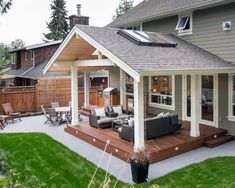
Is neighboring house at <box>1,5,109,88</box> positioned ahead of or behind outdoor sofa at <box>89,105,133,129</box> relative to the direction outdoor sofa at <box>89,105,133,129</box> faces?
behind

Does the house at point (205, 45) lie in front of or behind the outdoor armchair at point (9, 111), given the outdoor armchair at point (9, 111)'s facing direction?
in front

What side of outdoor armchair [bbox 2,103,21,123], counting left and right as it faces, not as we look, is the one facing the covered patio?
front

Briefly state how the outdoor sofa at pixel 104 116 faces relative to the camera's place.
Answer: facing the viewer and to the right of the viewer

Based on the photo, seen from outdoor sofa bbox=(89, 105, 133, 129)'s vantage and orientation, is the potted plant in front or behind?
in front

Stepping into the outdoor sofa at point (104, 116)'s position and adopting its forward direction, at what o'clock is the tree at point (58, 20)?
The tree is roughly at 7 o'clock from the outdoor sofa.

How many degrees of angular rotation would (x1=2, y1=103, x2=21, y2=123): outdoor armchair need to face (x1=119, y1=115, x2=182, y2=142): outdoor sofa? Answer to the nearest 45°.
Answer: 0° — it already faces it

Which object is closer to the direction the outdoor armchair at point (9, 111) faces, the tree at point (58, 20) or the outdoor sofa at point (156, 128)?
the outdoor sofa

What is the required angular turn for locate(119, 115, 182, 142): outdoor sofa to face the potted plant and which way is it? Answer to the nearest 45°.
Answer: approximately 135° to its left

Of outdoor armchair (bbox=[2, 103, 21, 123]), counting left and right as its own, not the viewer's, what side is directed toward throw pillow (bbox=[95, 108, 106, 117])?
front

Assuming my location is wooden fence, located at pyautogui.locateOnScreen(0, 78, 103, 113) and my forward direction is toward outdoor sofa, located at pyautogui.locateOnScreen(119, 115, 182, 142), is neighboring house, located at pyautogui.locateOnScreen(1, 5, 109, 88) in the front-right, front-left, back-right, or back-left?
back-left
